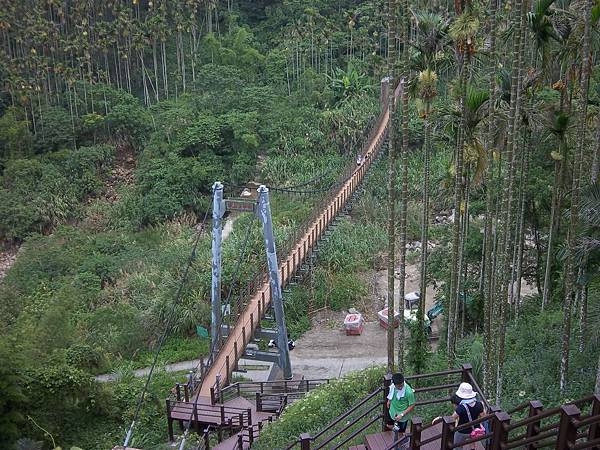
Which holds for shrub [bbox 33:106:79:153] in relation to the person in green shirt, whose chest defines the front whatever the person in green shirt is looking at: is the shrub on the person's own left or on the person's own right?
on the person's own right

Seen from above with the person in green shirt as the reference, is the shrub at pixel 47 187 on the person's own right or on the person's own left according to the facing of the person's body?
on the person's own right

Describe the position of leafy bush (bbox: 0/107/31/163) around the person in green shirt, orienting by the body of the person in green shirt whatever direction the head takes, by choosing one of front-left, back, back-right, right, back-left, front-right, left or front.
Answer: right

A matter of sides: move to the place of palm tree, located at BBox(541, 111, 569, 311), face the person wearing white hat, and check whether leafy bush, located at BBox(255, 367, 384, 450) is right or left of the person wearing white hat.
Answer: right

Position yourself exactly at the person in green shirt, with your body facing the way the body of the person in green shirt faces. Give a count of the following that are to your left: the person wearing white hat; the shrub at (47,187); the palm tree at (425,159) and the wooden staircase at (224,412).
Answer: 1

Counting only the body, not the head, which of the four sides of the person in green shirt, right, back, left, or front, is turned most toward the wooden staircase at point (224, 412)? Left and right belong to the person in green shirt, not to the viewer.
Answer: right

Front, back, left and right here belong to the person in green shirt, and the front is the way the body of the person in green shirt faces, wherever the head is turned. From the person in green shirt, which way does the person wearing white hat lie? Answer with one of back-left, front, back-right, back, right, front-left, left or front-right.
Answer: left

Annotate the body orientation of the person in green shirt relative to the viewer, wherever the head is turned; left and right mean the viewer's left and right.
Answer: facing the viewer and to the left of the viewer

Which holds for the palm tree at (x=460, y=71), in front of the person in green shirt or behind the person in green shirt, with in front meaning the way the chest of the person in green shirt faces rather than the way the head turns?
behind

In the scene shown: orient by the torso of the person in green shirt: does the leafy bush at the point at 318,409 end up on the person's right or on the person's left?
on the person's right

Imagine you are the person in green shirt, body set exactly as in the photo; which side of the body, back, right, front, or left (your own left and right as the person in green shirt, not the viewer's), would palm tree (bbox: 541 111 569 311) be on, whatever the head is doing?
back
